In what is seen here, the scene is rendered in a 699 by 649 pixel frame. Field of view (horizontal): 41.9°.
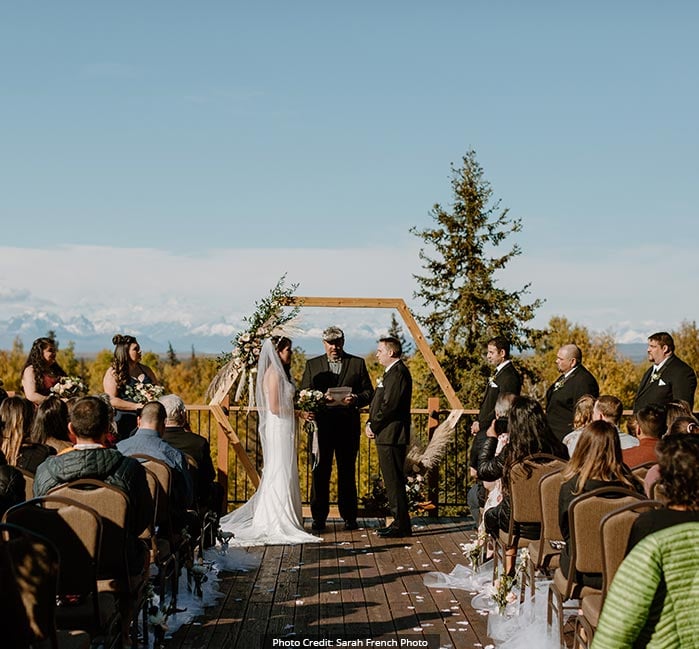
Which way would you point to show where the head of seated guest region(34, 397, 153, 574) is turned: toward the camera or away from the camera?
away from the camera

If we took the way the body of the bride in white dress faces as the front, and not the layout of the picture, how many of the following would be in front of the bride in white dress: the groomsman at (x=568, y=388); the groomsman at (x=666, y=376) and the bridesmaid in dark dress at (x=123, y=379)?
2

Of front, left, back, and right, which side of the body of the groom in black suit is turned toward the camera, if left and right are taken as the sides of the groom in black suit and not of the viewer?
left

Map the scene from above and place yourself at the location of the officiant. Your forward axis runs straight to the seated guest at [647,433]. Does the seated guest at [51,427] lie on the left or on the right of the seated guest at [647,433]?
right

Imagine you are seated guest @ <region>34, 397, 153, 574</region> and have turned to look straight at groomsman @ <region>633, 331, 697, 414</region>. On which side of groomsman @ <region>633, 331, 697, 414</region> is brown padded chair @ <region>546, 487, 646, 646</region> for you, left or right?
right

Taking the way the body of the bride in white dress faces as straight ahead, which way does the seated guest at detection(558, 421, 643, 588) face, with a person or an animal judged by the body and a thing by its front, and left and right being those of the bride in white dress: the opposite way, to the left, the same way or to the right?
to the left

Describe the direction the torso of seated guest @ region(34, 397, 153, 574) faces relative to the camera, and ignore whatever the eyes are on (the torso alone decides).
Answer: away from the camera

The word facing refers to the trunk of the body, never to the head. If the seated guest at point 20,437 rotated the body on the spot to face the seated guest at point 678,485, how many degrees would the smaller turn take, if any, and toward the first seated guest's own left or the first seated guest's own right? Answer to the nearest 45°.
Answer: approximately 135° to the first seated guest's own right

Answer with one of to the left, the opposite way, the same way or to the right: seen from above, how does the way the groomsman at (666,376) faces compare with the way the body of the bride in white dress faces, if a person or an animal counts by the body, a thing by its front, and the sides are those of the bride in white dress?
the opposite way

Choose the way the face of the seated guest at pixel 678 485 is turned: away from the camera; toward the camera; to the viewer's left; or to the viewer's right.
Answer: away from the camera

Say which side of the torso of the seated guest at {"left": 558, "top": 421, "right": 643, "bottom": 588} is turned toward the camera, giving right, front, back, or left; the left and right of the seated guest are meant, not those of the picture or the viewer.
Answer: back

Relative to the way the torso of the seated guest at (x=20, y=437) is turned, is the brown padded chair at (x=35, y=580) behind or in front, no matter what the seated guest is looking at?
behind

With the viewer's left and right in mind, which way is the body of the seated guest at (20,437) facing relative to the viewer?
facing away from the viewer
